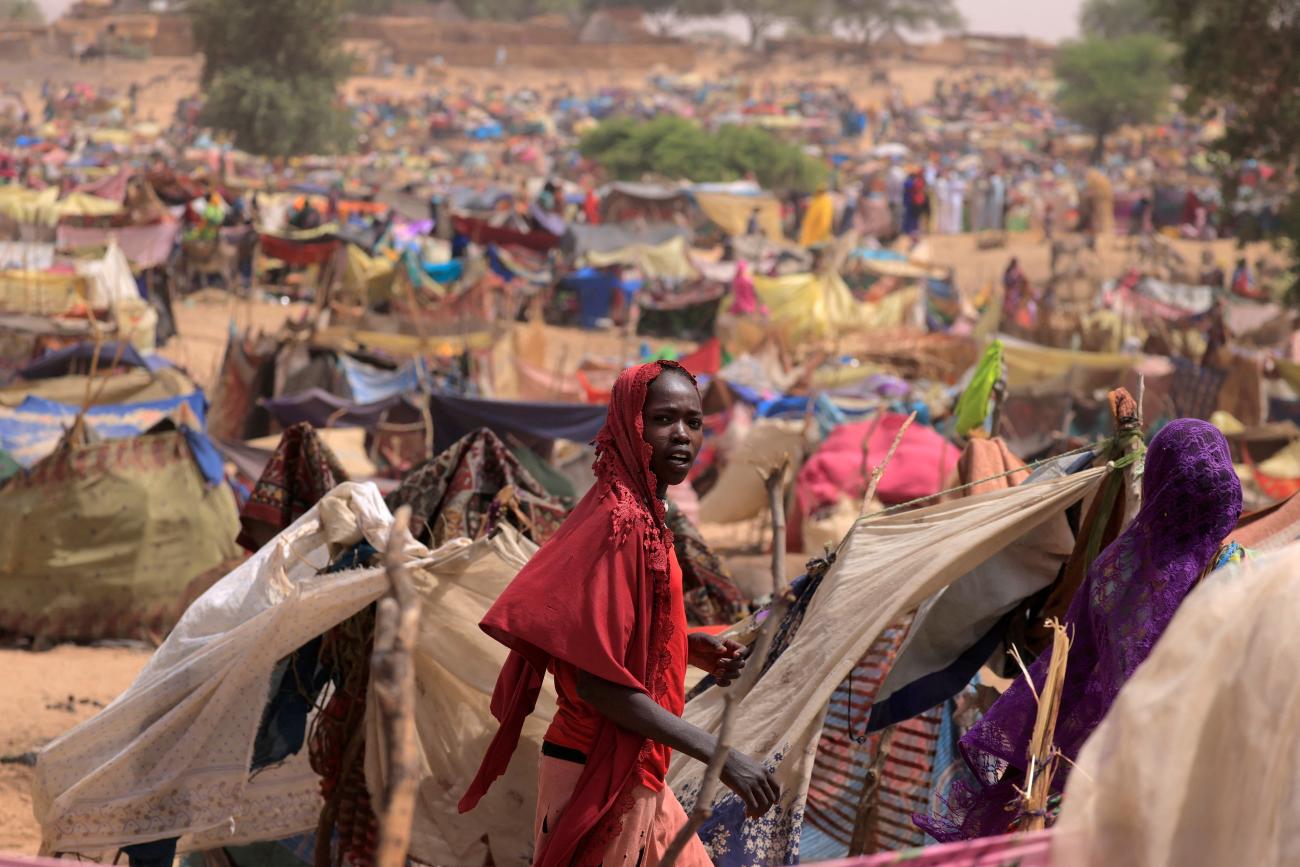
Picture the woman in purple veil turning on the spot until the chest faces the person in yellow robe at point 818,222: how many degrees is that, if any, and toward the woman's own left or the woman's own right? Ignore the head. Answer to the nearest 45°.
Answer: approximately 45° to the woman's own left

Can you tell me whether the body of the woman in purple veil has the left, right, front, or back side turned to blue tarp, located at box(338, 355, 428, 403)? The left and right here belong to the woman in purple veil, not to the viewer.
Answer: left

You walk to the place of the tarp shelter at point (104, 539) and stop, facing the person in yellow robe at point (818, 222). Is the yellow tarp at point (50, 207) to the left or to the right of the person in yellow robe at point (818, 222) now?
left

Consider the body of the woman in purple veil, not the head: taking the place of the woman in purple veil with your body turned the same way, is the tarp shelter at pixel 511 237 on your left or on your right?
on your left

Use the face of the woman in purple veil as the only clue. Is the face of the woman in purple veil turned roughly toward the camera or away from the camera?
away from the camera
